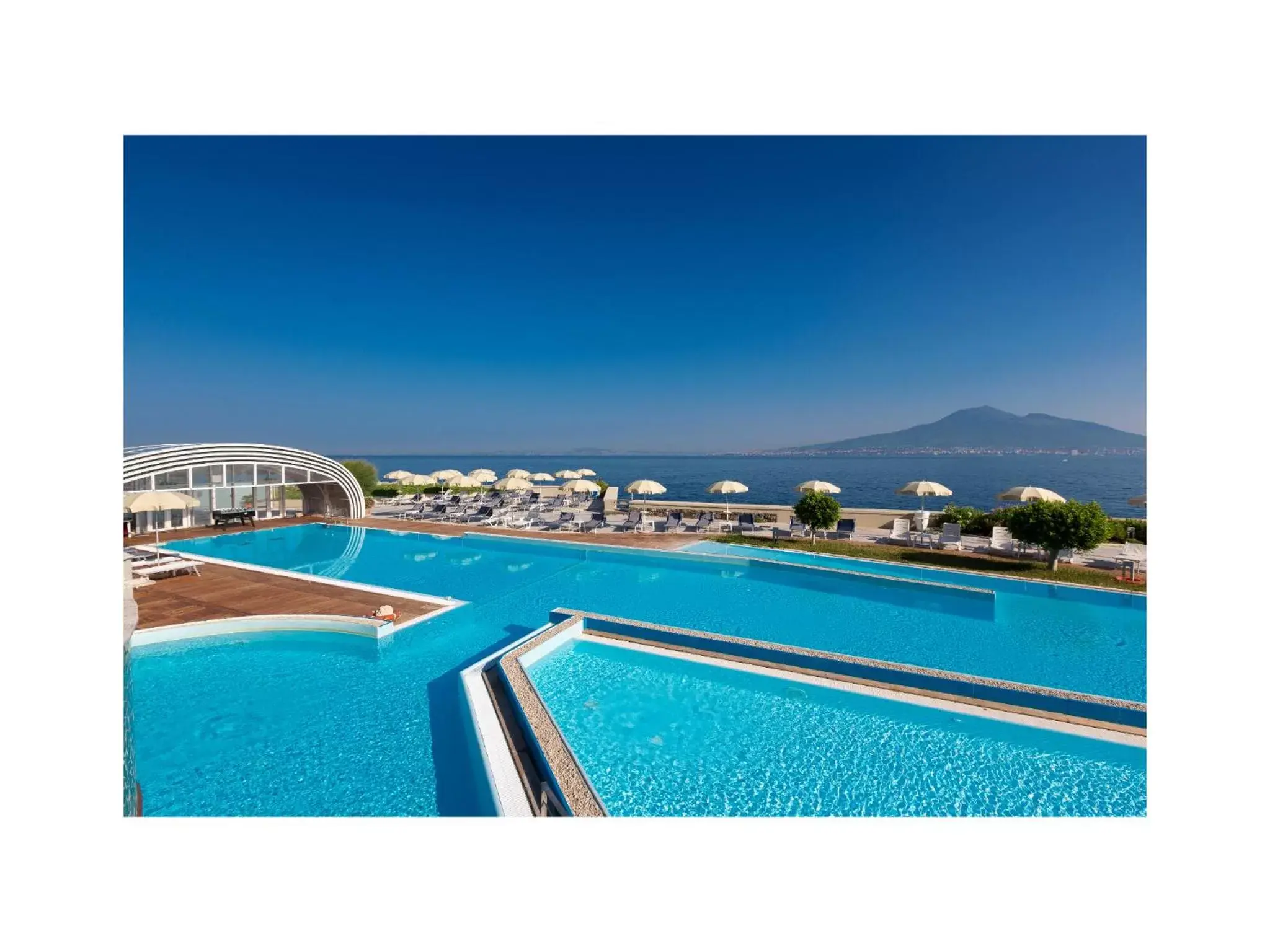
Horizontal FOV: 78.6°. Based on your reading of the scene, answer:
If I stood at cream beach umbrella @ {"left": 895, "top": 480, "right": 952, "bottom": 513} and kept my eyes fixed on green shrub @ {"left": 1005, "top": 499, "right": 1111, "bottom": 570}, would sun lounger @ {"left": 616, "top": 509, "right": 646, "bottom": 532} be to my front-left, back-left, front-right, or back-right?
back-right

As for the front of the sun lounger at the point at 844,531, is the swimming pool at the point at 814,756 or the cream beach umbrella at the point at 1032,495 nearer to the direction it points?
the swimming pool

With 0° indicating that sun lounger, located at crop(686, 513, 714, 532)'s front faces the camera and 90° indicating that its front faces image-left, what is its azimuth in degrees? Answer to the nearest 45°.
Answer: approximately 45°

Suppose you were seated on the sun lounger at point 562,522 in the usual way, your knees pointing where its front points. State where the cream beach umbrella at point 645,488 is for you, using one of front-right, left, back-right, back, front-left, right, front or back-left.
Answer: back-left

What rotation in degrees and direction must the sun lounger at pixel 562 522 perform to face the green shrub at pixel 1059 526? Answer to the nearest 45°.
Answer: approximately 90° to its left
